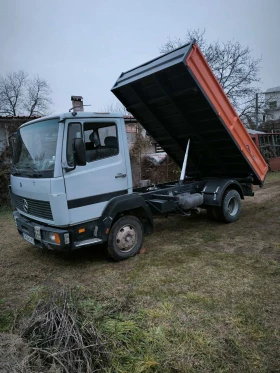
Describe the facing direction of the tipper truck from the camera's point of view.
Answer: facing the viewer and to the left of the viewer
